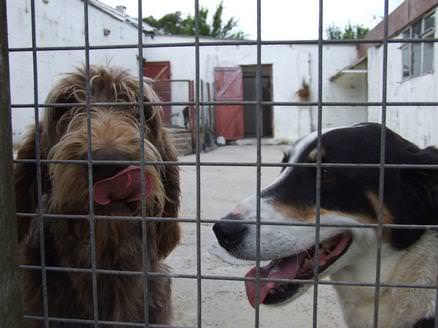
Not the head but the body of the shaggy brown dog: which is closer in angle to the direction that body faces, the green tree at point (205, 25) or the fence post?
the fence post

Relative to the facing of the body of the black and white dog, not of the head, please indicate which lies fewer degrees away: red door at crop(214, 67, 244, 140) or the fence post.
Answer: the fence post

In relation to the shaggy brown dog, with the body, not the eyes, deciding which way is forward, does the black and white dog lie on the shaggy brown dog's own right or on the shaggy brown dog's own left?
on the shaggy brown dog's own left

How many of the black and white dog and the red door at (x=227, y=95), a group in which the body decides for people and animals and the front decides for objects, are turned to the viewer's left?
1

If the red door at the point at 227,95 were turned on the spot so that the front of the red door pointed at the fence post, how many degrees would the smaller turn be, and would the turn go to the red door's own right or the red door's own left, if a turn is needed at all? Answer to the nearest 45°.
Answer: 0° — it already faces it

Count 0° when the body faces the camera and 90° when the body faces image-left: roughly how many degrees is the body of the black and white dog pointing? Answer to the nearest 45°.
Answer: approximately 90°

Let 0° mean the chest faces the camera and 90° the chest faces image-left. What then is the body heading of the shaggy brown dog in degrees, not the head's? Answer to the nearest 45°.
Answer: approximately 0°

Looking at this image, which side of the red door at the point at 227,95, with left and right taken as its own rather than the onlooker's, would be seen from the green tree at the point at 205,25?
back

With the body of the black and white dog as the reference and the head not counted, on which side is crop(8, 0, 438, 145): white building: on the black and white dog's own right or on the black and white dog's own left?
on the black and white dog's own right

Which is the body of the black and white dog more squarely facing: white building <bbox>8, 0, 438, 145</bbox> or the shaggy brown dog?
the shaggy brown dog
